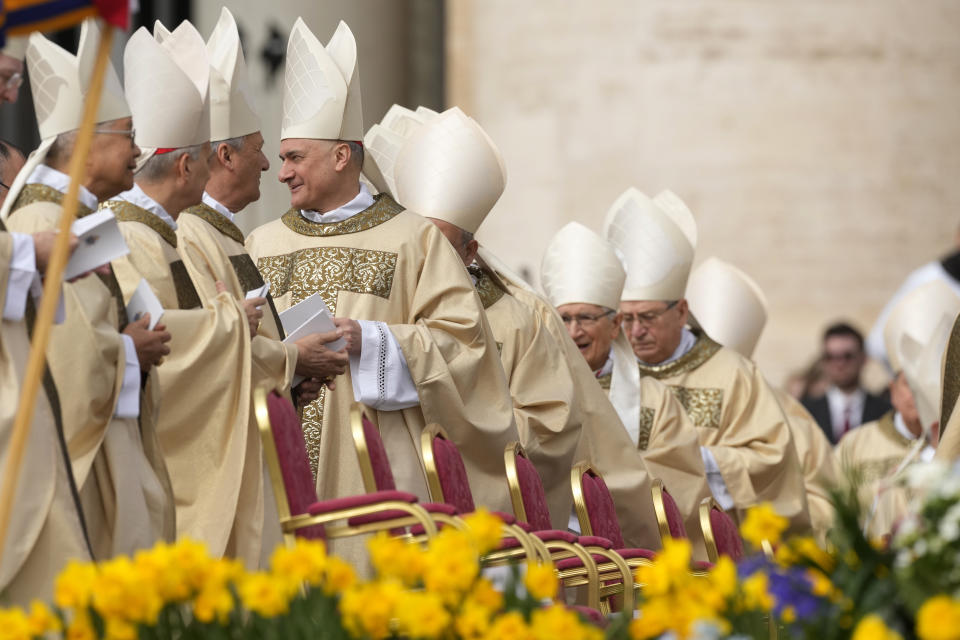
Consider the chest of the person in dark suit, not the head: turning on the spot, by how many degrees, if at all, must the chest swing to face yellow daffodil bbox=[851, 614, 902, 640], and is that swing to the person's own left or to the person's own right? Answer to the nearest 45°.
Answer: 0° — they already face it

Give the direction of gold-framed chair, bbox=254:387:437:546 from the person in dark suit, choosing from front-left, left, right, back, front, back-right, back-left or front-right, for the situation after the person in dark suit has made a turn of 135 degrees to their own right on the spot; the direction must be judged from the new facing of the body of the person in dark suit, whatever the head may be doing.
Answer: back-left

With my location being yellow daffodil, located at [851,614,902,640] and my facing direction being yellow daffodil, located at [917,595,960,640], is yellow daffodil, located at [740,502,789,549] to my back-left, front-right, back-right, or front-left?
back-left

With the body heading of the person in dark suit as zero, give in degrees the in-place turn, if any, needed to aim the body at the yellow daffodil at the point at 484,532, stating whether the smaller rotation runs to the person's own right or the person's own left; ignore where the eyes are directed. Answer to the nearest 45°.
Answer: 0° — they already face it

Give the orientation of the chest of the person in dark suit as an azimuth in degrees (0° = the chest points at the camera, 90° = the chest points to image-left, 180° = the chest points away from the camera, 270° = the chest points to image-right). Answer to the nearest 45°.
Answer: approximately 0°

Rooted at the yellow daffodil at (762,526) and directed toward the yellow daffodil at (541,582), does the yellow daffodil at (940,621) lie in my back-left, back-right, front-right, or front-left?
back-left
